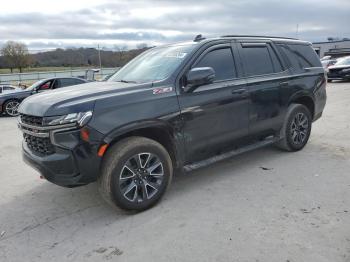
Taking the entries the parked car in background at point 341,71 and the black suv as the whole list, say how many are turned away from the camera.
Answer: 0

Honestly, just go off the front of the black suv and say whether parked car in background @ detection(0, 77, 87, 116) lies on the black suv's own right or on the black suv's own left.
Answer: on the black suv's own right

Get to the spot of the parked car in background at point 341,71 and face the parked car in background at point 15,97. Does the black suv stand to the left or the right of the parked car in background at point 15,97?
left

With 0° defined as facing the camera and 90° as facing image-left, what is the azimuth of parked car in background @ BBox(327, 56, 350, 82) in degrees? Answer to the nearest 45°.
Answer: approximately 45°

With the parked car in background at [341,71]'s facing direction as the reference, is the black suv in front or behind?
in front

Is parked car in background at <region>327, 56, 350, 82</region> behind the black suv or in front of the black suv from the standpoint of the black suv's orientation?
behind
